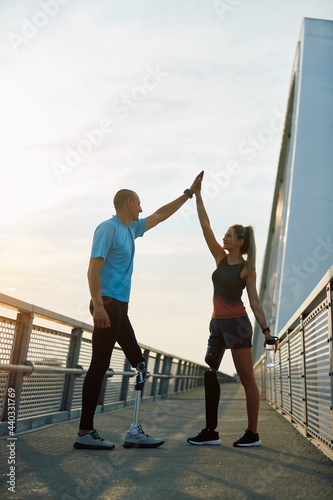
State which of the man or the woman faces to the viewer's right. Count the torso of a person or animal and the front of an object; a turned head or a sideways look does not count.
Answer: the man

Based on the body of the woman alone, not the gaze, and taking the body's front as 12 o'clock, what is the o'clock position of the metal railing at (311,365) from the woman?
The metal railing is roughly at 6 o'clock from the woman.

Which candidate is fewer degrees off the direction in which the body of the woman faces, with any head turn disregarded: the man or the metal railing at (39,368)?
the man

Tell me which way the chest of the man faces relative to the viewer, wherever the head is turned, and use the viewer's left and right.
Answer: facing to the right of the viewer

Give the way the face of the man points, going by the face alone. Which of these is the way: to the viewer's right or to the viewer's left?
to the viewer's right

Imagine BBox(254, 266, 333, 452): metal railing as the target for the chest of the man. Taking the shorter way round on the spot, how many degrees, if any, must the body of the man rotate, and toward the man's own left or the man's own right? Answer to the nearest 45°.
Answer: approximately 45° to the man's own left

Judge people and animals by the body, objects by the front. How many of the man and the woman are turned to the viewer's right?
1

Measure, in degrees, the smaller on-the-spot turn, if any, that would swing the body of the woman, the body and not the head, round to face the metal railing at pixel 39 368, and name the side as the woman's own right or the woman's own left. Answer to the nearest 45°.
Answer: approximately 45° to the woman's own right
